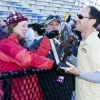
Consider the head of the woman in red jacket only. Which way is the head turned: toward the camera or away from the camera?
toward the camera

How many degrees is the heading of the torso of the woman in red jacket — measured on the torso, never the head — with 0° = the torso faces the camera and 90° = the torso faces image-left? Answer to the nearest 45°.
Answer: approximately 270°
